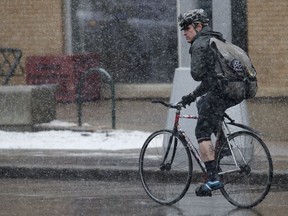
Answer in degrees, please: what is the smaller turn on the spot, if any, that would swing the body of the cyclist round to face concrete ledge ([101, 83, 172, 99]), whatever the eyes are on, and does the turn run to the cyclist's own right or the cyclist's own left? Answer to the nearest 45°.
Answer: approximately 90° to the cyclist's own right

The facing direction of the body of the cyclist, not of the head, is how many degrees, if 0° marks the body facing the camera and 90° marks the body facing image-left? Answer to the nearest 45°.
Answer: approximately 90°
